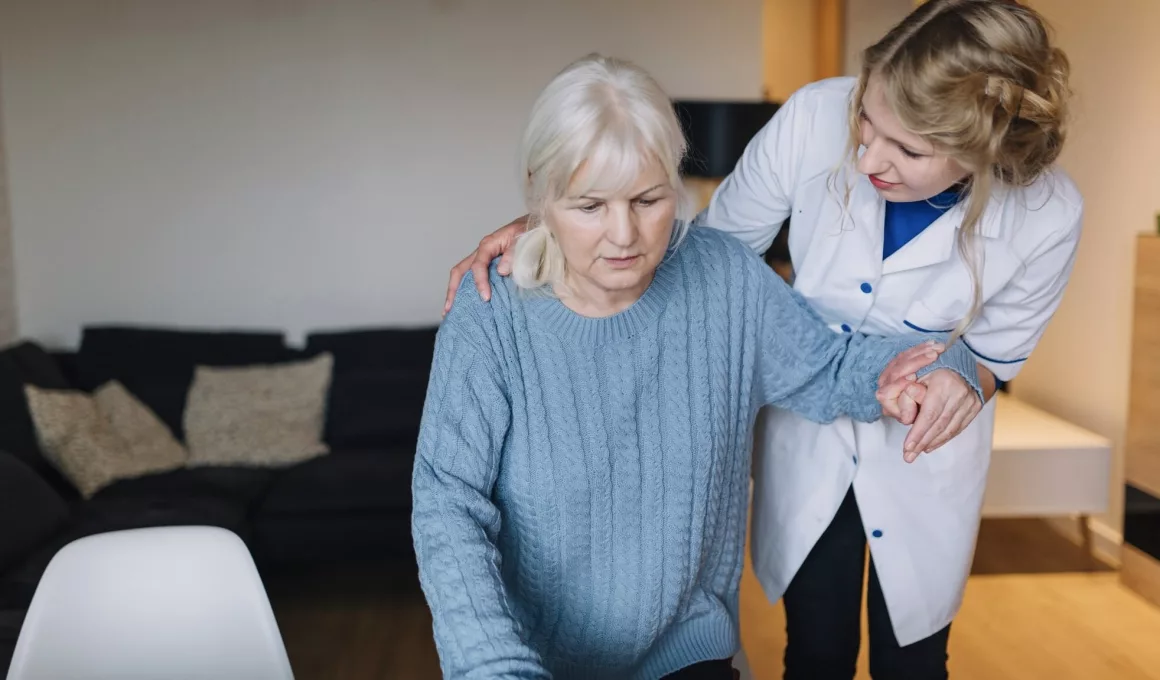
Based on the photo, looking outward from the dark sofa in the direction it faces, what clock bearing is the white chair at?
The white chair is roughly at 12 o'clock from the dark sofa.

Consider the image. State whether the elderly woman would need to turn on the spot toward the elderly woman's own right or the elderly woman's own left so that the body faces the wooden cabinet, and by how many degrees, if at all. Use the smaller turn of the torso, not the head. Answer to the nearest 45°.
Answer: approximately 135° to the elderly woman's own left

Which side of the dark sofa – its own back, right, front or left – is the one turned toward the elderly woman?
front

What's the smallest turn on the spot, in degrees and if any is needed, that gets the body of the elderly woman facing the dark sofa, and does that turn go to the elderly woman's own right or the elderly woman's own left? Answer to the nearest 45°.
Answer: approximately 135° to the elderly woman's own right

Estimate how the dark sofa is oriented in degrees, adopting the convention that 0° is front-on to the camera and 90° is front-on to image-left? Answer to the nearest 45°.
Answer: approximately 0°

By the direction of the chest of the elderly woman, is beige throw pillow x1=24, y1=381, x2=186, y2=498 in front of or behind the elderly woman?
behind

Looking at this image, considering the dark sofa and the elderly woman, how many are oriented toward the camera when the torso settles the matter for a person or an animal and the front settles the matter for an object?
2
